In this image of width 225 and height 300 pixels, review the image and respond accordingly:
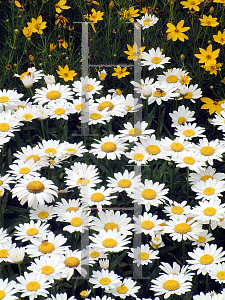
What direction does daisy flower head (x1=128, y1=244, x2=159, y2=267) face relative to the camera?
toward the camera

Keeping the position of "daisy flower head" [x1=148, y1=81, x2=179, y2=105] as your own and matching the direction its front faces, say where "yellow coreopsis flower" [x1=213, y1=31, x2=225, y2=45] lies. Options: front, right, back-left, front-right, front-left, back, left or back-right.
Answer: back

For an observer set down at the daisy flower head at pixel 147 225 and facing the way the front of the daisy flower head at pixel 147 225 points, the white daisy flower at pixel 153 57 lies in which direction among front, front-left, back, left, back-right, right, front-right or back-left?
back

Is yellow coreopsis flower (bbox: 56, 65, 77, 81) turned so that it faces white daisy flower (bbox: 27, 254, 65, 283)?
yes

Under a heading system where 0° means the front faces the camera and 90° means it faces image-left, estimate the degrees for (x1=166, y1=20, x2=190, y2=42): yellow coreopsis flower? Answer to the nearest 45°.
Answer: approximately 0°

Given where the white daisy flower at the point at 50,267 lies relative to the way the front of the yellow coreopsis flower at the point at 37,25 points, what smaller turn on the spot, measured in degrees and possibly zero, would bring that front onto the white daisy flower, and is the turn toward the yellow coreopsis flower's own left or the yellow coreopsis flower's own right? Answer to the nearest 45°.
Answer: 0° — it already faces it

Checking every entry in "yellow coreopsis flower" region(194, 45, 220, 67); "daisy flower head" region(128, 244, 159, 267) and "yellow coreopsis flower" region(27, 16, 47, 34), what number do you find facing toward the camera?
3

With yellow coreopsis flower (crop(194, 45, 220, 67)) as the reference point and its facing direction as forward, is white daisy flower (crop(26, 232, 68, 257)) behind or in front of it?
in front

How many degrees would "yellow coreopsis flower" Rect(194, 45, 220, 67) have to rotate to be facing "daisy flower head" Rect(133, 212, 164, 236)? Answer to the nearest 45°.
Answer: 0° — it already faces it

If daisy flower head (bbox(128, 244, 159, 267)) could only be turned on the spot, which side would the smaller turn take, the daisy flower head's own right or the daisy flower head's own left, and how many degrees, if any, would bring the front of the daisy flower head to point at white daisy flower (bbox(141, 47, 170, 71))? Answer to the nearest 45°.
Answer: approximately 180°

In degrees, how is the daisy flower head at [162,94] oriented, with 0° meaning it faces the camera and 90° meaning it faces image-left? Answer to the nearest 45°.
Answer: approximately 45°

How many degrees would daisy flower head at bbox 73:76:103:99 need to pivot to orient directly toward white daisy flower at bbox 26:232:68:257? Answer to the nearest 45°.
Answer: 0° — it already faces it

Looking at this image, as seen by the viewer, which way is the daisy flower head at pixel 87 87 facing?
toward the camera
